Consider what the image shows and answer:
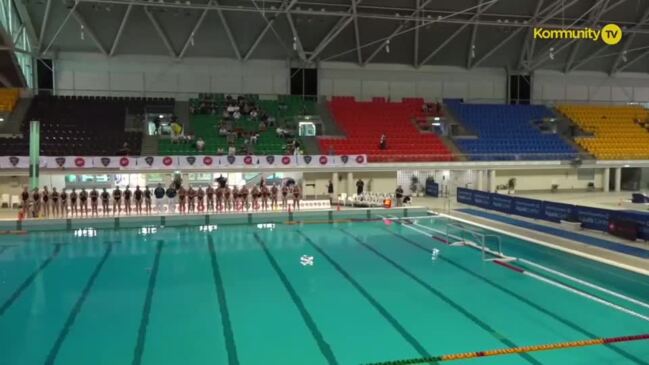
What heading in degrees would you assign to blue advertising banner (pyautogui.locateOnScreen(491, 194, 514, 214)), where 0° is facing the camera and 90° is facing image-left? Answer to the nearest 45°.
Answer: approximately 45°

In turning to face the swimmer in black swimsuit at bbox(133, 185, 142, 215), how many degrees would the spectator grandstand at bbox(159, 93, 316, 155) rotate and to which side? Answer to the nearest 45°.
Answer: approximately 45° to its right

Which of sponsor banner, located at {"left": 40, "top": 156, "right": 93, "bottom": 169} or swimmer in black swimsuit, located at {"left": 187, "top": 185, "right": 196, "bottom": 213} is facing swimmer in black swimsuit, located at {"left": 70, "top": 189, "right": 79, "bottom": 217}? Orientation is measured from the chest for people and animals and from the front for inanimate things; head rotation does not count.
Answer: the sponsor banner

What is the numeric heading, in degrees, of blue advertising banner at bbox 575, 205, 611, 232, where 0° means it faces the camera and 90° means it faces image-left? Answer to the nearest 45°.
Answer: approximately 45°

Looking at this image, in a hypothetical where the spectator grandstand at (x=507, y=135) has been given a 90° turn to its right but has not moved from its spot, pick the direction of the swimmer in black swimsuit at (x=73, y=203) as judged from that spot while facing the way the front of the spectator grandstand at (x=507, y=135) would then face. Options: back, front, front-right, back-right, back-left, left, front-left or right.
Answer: front-left

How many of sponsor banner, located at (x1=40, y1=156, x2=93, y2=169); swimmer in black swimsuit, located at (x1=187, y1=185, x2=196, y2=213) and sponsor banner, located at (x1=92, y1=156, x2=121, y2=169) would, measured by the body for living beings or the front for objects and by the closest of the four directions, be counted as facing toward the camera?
3

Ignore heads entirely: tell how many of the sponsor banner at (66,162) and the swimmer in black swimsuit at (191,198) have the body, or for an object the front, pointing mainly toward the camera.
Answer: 2

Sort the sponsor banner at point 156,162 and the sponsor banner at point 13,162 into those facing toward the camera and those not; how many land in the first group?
2

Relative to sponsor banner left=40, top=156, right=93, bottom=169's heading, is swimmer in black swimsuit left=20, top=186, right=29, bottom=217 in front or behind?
in front

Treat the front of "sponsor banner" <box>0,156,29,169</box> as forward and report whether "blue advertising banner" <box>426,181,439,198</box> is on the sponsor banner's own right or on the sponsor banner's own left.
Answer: on the sponsor banner's own left

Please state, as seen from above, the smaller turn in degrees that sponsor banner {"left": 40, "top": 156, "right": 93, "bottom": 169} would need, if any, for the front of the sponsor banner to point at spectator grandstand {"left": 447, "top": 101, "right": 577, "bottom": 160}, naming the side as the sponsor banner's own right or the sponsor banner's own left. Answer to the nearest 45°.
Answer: approximately 90° to the sponsor banner's own left
